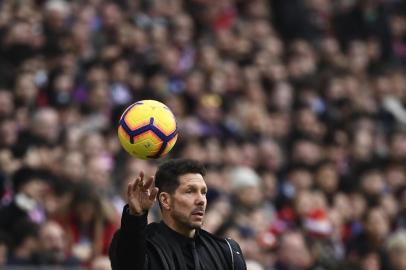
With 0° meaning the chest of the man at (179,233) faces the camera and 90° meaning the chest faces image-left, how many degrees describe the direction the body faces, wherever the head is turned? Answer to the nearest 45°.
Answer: approximately 315°

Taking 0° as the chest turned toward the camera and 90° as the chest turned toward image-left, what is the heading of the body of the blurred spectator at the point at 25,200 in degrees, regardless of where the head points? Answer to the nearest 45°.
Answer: approximately 315°

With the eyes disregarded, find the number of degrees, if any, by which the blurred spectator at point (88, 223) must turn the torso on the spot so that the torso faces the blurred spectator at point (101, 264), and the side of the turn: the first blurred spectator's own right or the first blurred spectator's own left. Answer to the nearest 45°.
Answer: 0° — they already face them

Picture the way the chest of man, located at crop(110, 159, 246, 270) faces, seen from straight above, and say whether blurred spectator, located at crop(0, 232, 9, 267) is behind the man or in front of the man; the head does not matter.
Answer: behind

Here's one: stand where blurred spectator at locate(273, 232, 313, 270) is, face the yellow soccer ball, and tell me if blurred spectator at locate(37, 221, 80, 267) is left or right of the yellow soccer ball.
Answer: right

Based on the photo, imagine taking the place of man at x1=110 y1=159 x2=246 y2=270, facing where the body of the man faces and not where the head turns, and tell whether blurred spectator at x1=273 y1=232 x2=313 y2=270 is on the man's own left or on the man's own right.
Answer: on the man's own left

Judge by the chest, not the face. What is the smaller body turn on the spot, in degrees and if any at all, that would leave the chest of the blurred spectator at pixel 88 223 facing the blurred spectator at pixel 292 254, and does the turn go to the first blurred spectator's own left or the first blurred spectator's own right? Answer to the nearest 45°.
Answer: approximately 90° to the first blurred spectator's own left

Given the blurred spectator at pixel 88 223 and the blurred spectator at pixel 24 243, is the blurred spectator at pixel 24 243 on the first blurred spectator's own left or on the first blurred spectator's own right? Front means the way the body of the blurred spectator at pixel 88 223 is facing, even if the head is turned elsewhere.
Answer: on the first blurred spectator's own right
